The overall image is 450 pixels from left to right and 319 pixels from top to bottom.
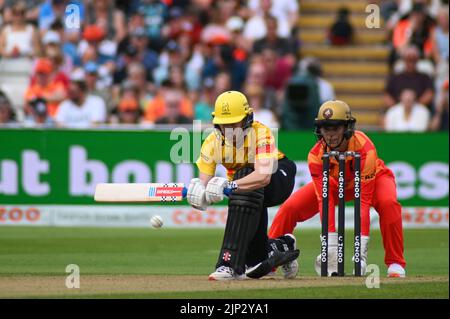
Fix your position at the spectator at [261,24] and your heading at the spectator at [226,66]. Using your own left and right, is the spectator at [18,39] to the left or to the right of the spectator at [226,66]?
right

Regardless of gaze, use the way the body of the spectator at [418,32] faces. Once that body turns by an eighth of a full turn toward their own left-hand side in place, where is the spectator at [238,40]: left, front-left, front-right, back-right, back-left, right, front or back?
back-right

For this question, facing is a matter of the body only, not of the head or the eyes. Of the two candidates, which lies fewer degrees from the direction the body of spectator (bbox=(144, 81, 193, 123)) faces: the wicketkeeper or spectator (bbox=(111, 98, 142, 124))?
the wicketkeeper

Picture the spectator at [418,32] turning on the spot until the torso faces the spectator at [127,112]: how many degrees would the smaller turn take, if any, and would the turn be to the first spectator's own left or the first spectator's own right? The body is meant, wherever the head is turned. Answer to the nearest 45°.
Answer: approximately 90° to the first spectator's own right

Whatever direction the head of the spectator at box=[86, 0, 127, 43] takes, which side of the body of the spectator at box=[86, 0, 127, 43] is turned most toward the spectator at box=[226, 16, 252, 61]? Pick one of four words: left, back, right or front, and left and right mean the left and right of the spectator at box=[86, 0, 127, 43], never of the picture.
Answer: left

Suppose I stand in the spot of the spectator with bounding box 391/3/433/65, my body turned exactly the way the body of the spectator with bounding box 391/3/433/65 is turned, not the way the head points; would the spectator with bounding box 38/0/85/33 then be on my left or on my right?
on my right
